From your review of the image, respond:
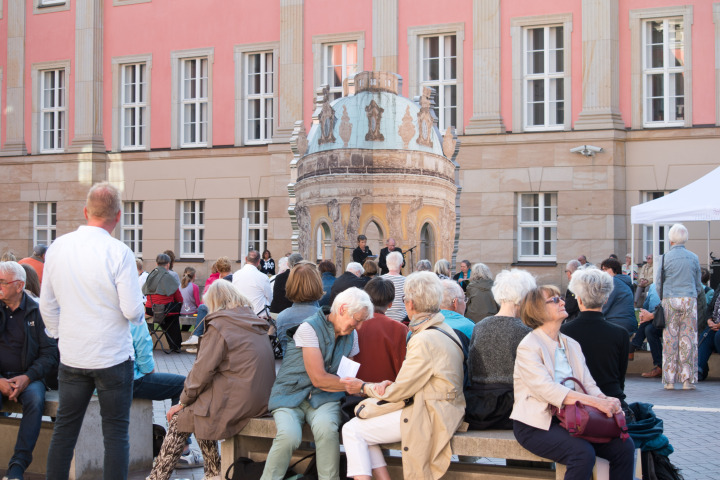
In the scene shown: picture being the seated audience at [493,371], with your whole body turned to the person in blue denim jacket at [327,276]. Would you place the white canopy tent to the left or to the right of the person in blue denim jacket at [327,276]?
right

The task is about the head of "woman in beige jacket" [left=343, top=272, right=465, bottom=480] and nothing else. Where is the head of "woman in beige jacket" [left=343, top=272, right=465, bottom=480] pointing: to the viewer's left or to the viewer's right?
to the viewer's left

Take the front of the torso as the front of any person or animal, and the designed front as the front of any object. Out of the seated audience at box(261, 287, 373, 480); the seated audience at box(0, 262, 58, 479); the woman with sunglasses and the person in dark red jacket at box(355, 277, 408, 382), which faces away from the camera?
the person in dark red jacket at box(355, 277, 408, 382)

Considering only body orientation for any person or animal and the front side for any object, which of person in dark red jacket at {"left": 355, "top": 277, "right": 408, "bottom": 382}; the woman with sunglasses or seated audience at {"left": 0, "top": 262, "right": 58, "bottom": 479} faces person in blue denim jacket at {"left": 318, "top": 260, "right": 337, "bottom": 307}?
person in dark red jacket at {"left": 355, "top": 277, "right": 408, "bottom": 382}

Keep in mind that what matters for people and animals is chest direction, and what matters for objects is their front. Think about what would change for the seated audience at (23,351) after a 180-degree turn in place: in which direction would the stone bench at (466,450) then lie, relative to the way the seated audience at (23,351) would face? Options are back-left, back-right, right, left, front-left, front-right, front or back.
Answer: right

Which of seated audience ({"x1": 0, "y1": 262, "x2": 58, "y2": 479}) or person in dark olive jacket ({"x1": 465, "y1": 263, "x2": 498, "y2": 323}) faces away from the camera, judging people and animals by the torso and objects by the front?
person in dark olive jacket ({"x1": 465, "y1": 263, "x2": 498, "y2": 323})

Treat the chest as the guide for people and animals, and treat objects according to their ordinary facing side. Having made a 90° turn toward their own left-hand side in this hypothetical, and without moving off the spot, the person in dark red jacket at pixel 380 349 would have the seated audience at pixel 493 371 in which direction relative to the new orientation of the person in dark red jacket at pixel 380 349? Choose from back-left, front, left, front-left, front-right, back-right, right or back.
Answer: back-left

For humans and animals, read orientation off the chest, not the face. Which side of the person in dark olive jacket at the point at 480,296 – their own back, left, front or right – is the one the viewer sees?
back

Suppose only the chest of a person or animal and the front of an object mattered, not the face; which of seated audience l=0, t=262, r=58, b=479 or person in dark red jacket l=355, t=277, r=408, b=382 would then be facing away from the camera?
person in dark red jacket l=355, t=277, r=408, b=382

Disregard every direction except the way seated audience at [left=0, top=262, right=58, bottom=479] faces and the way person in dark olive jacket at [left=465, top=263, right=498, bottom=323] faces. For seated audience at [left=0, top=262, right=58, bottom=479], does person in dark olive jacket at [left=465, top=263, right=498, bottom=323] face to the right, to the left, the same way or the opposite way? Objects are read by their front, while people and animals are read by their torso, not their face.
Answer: the opposite way

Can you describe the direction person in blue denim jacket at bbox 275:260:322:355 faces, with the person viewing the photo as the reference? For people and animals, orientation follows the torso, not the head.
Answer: facing away from the viewer

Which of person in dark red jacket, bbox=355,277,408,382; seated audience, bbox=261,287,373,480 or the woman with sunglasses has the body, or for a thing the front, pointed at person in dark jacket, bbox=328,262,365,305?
person in dark red jacket, bbox=355,277,408,382

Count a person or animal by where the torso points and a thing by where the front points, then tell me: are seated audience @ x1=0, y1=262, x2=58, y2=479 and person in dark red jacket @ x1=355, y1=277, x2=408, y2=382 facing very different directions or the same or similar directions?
very different directions

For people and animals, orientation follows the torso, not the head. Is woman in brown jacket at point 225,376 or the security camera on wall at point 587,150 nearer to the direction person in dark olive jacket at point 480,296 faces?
the security camera on wall

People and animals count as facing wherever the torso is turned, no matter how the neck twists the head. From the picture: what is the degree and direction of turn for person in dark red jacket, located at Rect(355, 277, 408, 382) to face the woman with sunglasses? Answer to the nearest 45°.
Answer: approximately 135° to their right

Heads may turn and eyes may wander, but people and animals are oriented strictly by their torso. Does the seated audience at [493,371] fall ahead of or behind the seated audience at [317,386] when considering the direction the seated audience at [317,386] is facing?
ahead
